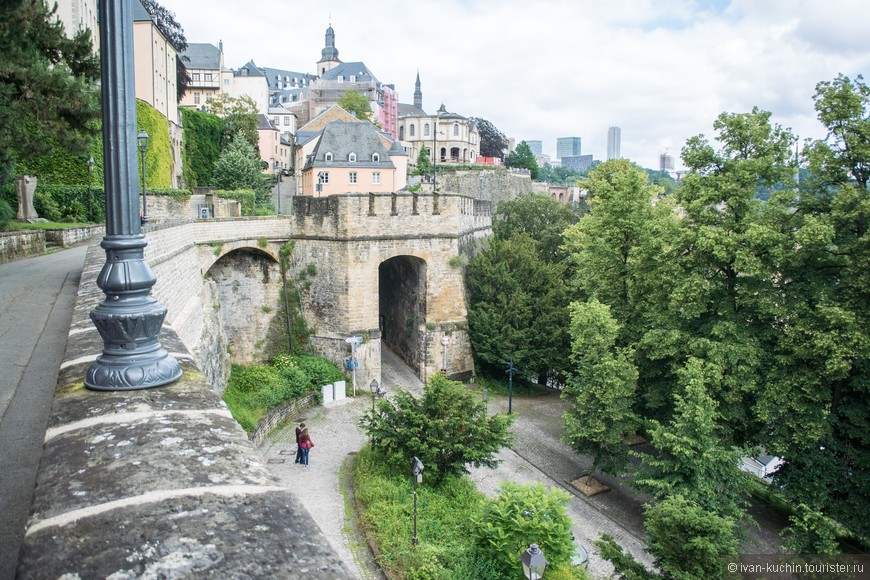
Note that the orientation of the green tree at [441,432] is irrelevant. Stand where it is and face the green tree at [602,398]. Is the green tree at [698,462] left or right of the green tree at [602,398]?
right

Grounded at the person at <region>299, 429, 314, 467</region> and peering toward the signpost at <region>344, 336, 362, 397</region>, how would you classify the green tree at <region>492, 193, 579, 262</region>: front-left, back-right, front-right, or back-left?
front-right

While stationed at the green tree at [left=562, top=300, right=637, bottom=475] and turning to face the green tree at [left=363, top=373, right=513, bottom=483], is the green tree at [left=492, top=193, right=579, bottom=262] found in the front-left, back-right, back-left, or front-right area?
back-right

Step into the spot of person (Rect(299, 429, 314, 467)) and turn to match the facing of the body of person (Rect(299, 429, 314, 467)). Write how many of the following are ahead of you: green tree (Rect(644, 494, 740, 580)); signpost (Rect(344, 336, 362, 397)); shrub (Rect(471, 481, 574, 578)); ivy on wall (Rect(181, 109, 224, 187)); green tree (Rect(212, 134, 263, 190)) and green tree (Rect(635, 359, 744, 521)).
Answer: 3

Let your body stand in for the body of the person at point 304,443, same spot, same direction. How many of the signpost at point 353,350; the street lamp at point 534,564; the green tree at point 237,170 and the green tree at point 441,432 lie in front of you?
2

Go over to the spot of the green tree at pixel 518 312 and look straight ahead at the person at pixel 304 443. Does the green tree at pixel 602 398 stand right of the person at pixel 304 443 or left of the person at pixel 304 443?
left
